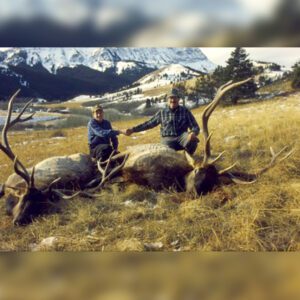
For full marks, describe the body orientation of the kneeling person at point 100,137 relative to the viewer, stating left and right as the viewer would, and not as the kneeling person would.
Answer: facing the viewer and to the right of the viewer

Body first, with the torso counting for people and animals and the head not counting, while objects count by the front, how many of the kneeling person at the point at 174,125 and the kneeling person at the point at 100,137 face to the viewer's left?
0

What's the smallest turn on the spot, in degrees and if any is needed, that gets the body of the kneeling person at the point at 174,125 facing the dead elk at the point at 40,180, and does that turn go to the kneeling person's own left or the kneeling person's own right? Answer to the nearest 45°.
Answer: approximately 90° to the kneeling person's own right

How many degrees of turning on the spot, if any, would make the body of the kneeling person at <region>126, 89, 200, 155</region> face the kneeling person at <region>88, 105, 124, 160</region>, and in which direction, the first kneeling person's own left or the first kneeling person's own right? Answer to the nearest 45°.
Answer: approximately 90° to the first kneeling person's own right

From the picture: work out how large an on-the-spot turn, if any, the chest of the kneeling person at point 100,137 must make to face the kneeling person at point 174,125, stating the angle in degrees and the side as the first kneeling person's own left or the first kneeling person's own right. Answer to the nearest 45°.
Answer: approximately 45° to the first kneeling person's own left

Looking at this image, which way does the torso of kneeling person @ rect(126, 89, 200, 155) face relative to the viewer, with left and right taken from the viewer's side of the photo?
facing the viewer

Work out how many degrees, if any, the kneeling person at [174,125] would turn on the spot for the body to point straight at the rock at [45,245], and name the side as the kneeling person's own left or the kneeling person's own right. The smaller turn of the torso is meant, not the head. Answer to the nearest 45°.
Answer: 0° — they already face it
